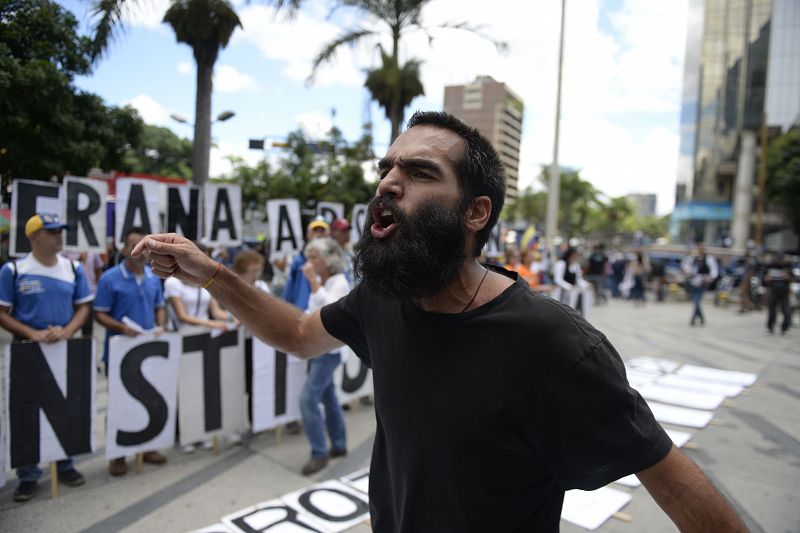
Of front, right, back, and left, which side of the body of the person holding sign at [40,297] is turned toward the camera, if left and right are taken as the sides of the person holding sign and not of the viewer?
front

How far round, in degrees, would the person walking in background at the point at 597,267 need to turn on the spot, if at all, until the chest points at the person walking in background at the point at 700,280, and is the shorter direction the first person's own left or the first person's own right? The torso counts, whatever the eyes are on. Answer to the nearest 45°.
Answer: approximately 45° to the first person's own left

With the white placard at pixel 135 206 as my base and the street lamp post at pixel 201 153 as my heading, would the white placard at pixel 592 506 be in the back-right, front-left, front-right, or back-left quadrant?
back-right

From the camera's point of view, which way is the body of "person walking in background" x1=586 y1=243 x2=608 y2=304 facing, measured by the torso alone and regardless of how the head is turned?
toward the camera

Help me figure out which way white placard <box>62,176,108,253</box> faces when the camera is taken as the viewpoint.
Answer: facing the viewer

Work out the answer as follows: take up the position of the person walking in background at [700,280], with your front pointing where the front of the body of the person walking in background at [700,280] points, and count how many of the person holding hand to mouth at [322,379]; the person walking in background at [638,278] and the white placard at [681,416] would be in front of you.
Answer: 2

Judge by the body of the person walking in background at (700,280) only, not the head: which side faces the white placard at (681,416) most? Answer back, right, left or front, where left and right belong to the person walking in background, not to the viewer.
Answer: front

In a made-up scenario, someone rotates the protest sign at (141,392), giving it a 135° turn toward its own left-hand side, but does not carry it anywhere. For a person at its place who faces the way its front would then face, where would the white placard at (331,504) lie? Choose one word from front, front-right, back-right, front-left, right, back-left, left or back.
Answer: back-right

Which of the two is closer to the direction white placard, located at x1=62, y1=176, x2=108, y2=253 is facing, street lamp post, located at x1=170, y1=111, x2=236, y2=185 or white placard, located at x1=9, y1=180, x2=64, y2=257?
the white placard
